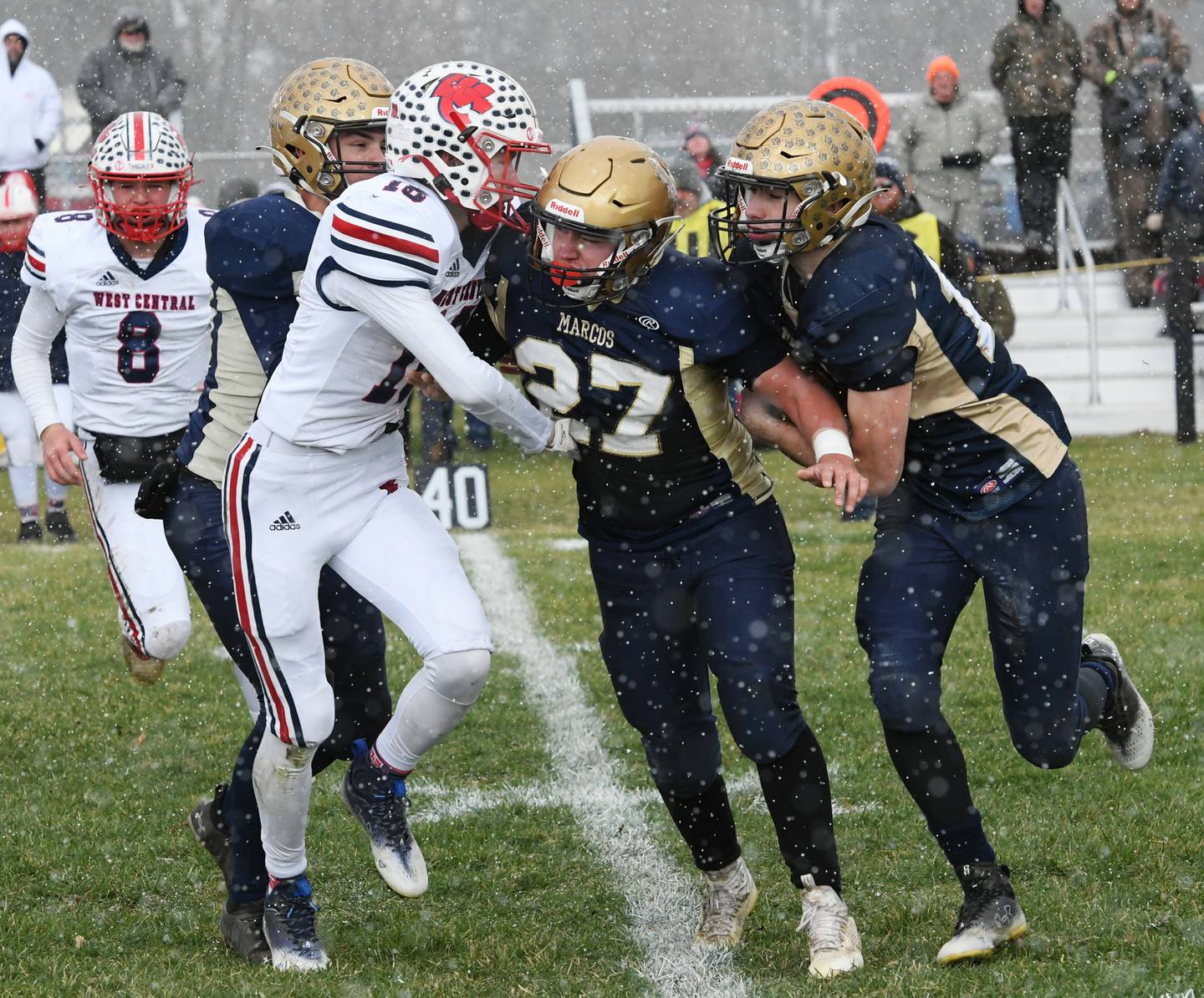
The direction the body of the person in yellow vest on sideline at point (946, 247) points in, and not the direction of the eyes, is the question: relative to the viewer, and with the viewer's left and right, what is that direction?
facing the viewer and to the left of the viewer

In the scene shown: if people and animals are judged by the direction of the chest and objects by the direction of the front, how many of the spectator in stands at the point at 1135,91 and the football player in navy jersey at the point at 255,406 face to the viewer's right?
1

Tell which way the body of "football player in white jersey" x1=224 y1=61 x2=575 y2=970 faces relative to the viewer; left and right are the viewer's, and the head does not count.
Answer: facing the viewer and to the right of the viewer

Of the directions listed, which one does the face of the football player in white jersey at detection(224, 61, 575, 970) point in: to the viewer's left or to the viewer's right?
to the viewer's right

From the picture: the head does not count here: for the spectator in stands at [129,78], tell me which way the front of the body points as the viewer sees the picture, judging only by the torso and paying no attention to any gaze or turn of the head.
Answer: toward the camera

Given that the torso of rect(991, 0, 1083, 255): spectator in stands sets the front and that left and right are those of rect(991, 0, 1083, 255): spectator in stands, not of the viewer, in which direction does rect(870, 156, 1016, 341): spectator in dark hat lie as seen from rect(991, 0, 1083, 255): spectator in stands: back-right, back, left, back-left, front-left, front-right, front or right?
front

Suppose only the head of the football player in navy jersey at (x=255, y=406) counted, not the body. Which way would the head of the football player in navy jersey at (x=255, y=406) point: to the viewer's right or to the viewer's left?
to the viewer's right

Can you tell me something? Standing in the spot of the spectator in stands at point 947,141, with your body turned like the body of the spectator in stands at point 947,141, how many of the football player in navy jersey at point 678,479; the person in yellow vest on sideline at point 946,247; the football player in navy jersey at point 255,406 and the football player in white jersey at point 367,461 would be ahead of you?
4

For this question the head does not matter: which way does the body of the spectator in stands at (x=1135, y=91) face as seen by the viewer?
toward the camera

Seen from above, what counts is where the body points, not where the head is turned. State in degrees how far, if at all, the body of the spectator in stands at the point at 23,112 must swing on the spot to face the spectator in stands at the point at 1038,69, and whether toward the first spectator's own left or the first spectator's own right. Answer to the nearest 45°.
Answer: approximately 135° to the first spectator's own left

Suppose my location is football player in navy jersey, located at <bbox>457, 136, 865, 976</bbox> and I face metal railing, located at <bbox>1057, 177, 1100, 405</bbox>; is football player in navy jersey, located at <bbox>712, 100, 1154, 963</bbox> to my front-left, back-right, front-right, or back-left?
front-right

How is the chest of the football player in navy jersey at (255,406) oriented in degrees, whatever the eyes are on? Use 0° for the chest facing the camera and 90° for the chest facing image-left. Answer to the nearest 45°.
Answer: approximately 270°
